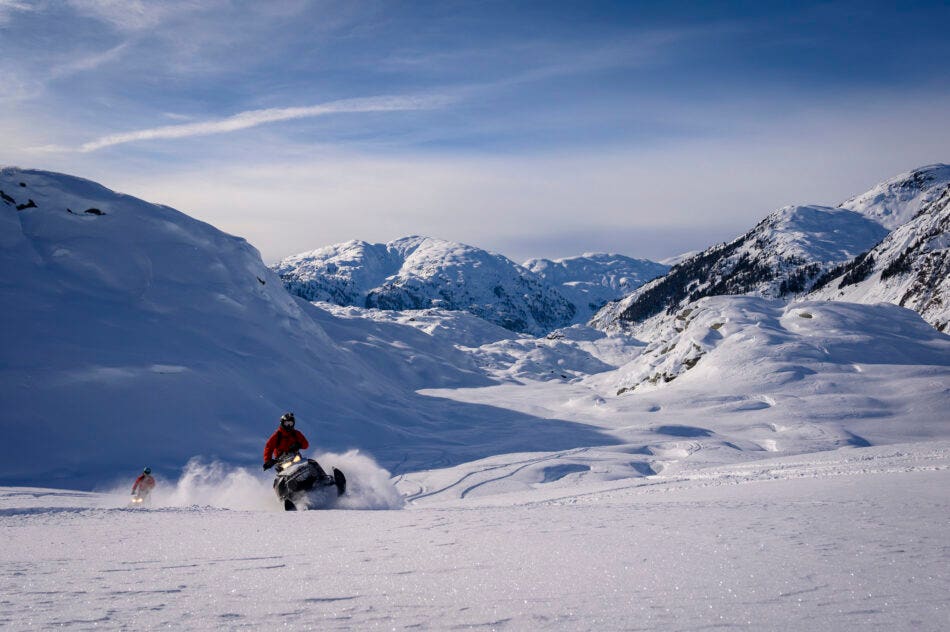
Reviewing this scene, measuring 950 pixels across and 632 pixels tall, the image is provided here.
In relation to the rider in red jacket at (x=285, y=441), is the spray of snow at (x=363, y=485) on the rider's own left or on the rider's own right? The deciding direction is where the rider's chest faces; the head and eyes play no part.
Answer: on the rider's own left

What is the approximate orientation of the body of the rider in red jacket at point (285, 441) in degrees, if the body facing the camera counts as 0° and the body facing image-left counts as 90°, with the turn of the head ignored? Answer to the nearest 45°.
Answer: approximately 0°
